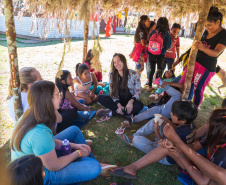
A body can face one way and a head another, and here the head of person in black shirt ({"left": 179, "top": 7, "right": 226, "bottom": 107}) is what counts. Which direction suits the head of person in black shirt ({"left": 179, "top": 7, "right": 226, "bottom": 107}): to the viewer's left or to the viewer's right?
to the viewer's left

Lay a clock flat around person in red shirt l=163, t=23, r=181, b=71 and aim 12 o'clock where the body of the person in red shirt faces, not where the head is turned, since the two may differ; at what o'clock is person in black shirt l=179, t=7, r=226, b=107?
The person in black shirt is roughly at 10 o'clock from the person in red shirt.

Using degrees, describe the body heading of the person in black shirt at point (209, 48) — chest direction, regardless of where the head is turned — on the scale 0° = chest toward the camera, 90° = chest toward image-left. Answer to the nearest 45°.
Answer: approximately 45°
